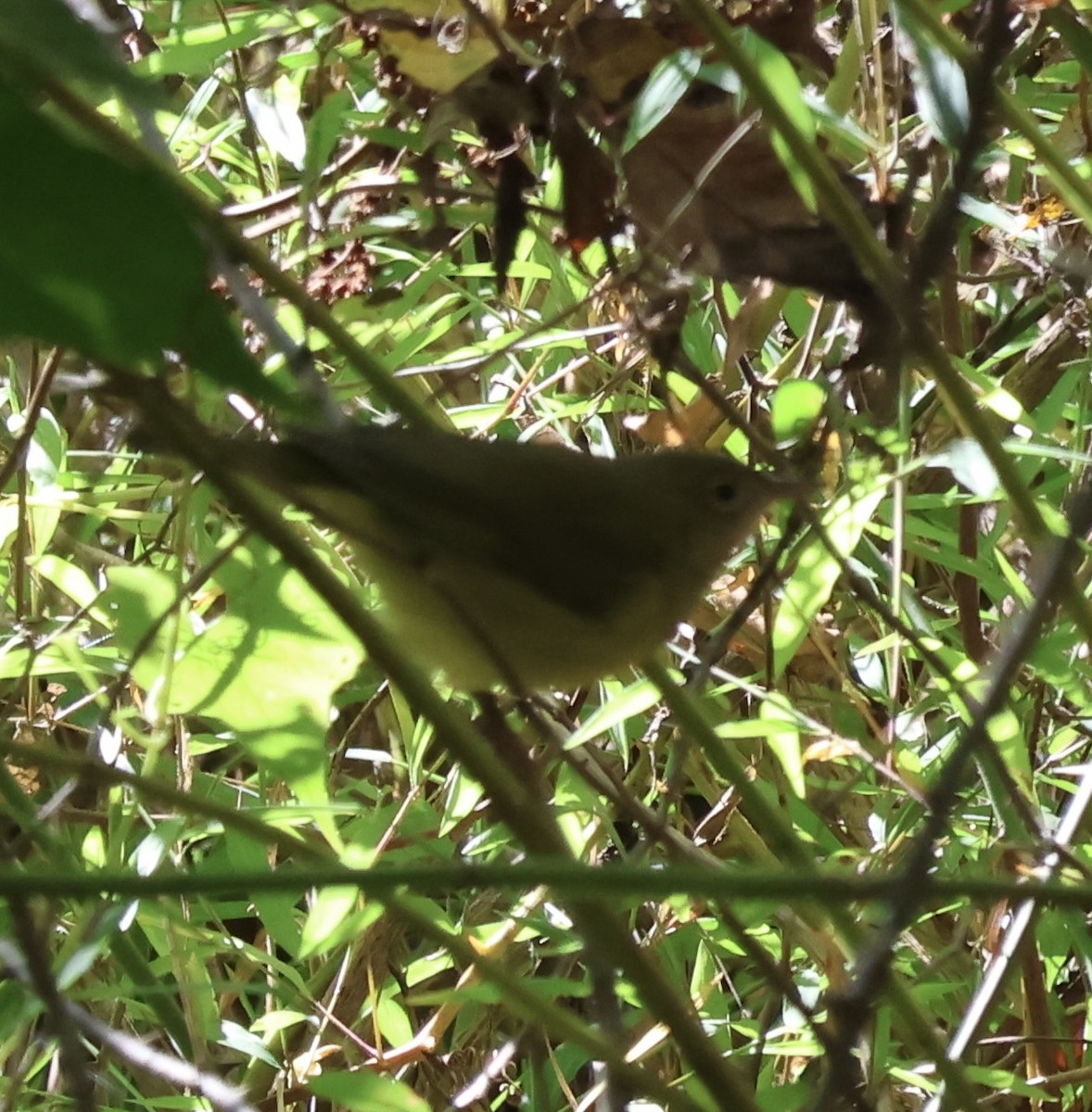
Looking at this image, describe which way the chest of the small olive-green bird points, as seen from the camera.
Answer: to the viewer's right

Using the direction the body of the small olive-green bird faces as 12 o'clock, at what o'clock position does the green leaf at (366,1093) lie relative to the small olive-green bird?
The green leaf is roughly at 3 o'clock from the small olive-green bird.
